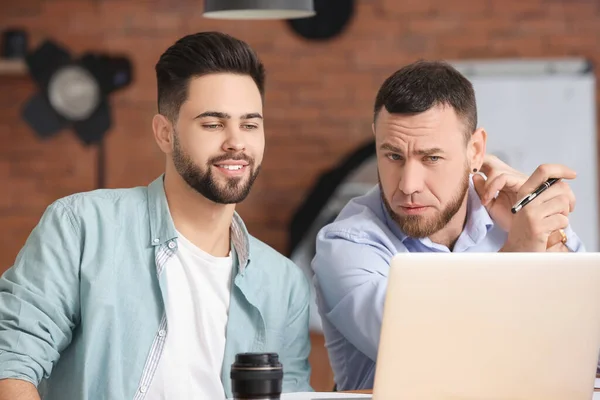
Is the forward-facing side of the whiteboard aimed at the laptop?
yes

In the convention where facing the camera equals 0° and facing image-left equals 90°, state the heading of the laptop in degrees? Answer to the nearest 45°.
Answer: approximately 180°

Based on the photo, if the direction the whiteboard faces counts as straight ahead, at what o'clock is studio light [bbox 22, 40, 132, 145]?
The studio light is roughly at 3 o'clock from the whiteboard.

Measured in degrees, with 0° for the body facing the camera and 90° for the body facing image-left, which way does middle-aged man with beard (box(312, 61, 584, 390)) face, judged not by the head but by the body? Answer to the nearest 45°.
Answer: approximately 0°

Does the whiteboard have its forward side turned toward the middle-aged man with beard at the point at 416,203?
yes

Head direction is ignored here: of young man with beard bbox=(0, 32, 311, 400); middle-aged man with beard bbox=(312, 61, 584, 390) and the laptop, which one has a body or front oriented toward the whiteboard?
the laptop
